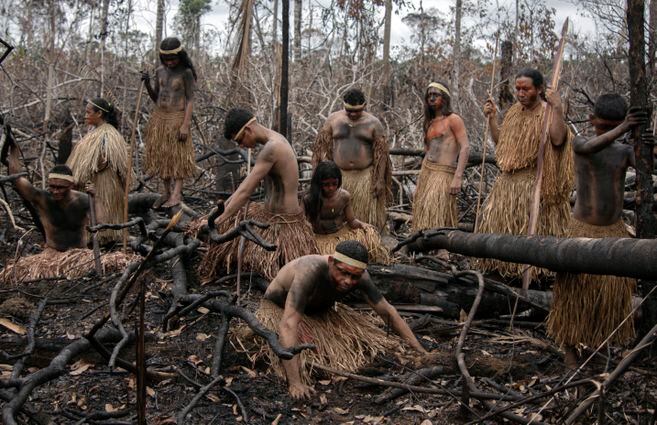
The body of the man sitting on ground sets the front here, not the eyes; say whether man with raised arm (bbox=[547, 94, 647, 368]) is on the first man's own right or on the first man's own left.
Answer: on the first man's own left

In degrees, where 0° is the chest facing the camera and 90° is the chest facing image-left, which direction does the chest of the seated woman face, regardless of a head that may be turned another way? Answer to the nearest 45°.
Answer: approximately 315°

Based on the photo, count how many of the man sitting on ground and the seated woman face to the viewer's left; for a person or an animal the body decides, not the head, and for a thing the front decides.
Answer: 0

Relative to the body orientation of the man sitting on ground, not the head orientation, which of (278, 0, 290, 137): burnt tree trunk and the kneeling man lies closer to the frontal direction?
the kneeling man

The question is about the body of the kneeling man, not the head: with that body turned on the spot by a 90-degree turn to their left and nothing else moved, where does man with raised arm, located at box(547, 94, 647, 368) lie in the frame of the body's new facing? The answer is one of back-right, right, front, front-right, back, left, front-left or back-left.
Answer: front-right

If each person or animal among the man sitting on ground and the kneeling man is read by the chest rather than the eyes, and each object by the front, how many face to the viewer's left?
0

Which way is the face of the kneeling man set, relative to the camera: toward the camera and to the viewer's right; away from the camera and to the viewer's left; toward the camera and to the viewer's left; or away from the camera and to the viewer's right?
toward the camera and to the viewer's right
